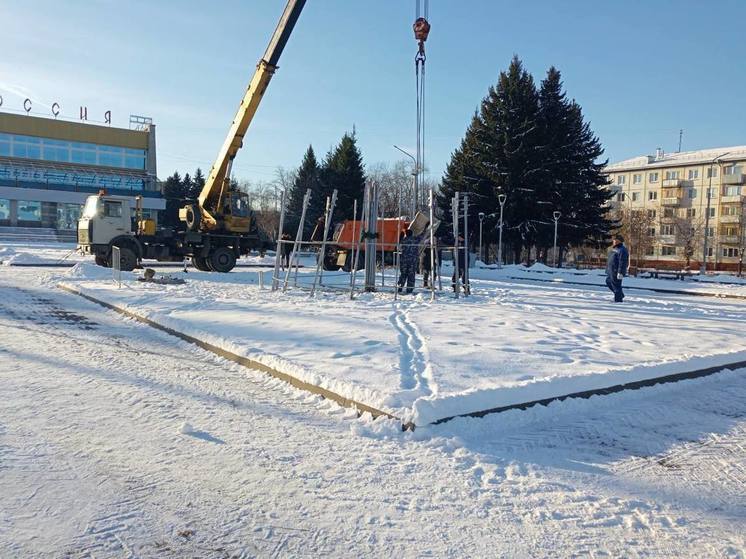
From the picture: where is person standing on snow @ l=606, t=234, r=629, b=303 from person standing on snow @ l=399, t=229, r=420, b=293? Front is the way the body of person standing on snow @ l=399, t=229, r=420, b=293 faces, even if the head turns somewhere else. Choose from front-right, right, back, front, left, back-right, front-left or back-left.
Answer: right

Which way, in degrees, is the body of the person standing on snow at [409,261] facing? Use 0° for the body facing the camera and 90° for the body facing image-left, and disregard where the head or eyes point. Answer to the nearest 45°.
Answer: approximately 180°

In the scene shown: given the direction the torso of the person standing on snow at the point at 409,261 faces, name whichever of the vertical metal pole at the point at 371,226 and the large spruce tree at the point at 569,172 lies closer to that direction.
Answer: the large spruce tree

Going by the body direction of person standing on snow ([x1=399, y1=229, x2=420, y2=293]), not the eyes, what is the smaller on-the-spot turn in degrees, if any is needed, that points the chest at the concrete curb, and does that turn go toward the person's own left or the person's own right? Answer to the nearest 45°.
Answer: approximately 180°

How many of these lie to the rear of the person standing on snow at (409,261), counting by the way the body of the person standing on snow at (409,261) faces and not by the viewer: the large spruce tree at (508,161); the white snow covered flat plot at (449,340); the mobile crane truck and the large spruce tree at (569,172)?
1

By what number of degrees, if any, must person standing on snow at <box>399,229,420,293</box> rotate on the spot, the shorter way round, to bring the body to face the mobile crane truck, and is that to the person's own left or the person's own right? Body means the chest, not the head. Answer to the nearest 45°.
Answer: approximately 45° to the person's own left

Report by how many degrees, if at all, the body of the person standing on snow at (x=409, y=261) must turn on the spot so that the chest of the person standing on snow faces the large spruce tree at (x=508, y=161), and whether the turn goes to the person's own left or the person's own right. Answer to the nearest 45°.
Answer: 0° — they already face it

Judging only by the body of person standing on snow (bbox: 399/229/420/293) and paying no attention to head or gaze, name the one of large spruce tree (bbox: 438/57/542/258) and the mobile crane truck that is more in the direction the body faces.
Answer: the large spruce tree

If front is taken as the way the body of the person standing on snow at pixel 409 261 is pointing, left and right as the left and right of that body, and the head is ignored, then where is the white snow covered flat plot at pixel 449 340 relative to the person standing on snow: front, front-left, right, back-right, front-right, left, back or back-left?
back

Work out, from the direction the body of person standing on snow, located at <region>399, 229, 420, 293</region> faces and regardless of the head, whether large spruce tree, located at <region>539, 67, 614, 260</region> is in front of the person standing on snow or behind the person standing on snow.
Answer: in front

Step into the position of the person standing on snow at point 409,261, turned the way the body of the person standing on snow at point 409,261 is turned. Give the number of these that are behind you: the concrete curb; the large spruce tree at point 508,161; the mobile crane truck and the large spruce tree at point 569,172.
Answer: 1
